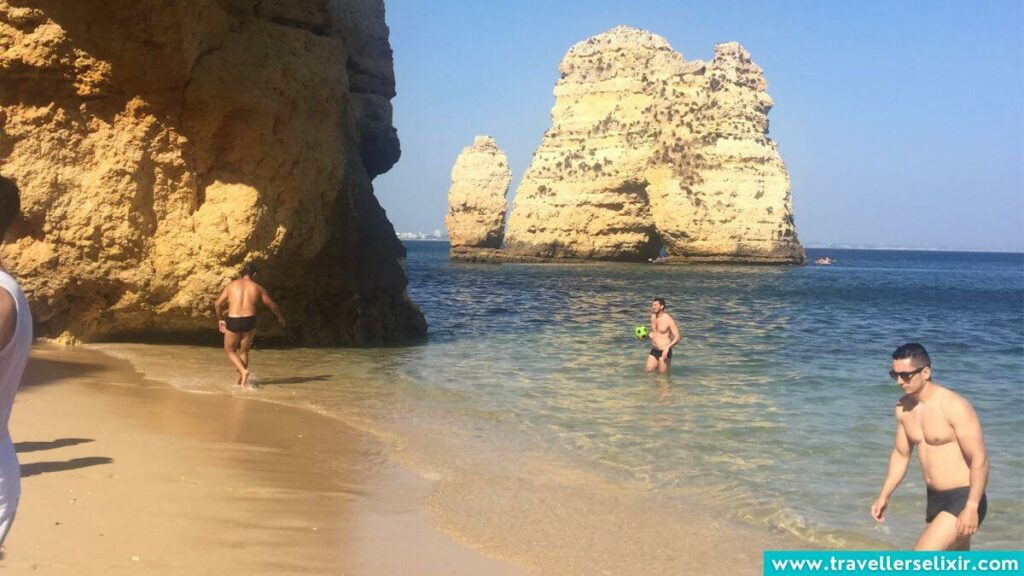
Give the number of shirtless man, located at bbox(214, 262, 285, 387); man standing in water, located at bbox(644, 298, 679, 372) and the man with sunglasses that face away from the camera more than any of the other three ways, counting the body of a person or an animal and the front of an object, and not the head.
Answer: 1

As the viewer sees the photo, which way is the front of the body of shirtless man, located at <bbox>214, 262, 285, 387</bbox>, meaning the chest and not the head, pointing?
away from the camera

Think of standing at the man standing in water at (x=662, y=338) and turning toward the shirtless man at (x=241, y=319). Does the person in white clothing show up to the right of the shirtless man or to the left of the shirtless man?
left

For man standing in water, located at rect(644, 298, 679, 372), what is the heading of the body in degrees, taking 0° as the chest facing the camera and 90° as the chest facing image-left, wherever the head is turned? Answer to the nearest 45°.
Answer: approximately 45°

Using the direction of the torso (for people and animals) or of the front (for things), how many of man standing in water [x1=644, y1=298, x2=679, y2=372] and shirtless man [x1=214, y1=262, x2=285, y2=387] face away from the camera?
1

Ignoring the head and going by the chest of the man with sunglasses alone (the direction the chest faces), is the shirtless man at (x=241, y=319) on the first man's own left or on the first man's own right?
on the first man's own right

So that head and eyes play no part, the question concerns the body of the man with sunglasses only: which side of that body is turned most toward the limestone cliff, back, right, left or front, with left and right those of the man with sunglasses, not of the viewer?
right
